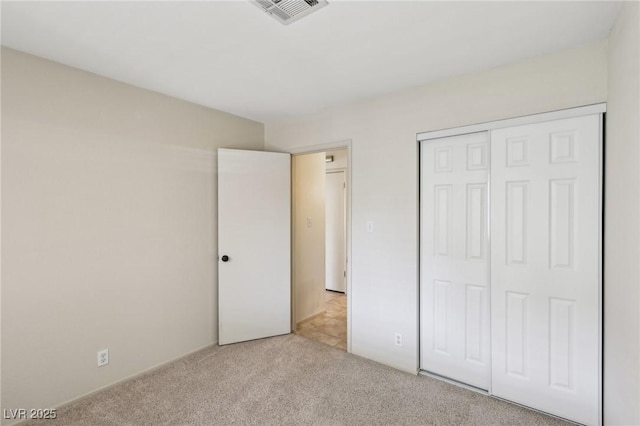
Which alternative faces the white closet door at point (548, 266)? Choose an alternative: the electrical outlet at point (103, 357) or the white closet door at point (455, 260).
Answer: the electrical outlet

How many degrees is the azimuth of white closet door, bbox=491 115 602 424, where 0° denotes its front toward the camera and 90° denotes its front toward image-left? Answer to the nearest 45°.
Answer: approximately 45°

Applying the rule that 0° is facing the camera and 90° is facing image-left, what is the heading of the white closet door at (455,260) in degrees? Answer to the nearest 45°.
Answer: approximately 45°

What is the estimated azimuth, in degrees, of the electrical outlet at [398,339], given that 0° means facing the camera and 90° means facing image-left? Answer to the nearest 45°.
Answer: approximately 45°

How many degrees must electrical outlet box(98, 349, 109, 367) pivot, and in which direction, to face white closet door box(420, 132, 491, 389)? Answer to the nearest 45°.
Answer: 0° — it already faces it

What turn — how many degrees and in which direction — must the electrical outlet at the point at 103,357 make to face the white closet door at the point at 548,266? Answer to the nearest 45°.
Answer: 0° — it already faces it

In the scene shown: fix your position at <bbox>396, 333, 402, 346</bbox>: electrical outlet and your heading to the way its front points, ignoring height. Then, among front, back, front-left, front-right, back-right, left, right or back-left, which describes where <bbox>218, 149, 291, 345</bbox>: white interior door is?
front-right

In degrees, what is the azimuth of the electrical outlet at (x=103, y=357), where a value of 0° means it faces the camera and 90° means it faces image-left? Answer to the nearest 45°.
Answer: approximately 315°
